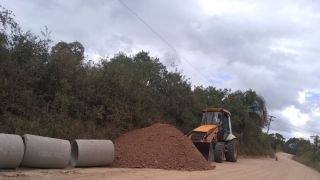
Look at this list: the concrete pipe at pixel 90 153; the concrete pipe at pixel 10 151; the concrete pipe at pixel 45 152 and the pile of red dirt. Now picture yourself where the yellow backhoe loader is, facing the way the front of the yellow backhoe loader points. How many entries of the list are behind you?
0

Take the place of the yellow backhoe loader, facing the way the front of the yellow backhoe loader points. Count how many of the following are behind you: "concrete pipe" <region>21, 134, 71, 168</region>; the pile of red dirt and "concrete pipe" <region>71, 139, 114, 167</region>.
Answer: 0

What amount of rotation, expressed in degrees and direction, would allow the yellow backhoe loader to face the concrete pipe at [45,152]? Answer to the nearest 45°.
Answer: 0° — it already faces it

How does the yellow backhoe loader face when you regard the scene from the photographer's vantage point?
facing the viewer and to the left of the viewer

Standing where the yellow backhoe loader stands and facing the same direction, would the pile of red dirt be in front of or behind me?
in front

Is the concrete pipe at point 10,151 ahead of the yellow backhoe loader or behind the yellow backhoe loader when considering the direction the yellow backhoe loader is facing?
ahead

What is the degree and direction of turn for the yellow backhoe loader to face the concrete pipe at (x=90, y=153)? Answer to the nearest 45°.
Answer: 0° — it already faces it
